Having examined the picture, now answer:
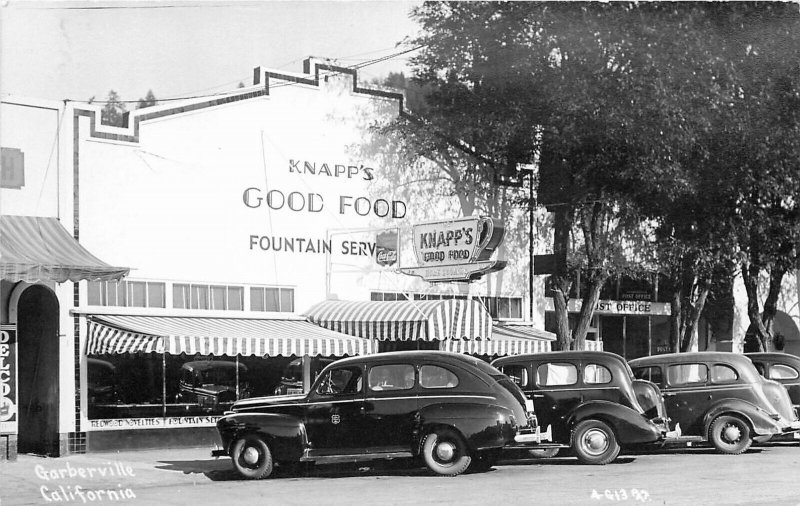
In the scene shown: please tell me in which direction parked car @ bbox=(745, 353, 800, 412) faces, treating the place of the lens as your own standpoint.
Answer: facing to the left of the viewer

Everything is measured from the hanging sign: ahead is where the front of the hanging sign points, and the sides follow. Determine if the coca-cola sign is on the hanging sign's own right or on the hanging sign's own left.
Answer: on the hanging sign's own right

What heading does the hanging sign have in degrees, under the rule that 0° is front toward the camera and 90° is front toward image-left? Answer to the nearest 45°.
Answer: approximately 45°

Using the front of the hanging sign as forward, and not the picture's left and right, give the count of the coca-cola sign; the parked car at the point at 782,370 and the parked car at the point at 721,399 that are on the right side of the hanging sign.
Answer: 1

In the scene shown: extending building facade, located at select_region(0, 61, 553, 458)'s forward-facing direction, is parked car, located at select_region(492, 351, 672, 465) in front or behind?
in front

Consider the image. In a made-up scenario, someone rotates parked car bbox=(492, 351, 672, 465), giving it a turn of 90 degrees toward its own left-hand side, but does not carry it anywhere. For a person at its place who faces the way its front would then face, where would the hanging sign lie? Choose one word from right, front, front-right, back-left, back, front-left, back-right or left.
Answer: back-right

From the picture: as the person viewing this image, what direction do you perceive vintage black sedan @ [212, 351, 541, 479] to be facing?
facing to the left of the viewer

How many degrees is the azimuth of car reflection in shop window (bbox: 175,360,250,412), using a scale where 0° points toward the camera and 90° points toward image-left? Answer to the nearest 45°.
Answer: approximately 45°

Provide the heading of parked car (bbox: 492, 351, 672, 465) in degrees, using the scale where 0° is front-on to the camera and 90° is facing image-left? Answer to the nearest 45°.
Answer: approximately 90°

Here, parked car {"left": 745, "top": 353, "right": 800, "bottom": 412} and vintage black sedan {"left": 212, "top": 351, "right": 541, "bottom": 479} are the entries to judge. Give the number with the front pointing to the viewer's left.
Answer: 2

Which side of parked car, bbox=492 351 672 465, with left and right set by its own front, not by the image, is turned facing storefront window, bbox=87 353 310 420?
front

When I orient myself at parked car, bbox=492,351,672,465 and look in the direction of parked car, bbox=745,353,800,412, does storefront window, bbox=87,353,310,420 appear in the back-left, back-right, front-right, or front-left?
back-left

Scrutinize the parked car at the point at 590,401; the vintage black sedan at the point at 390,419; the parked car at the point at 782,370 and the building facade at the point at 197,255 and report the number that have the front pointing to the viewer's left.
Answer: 3
